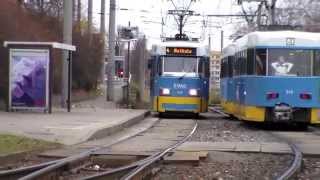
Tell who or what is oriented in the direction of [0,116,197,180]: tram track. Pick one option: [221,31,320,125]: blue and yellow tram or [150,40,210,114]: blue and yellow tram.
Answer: [150,40,210,114]: blue and yellow tram

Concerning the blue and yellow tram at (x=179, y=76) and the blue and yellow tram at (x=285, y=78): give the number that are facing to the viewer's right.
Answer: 0

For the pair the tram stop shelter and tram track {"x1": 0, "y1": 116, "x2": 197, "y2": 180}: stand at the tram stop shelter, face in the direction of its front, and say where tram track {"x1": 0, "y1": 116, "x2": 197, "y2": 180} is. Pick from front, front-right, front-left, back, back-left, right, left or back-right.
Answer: right

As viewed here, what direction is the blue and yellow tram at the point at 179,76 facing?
toward the camera

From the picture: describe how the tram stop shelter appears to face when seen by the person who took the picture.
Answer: facing to the right of the viewer

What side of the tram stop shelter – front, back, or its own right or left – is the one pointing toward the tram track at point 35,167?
right

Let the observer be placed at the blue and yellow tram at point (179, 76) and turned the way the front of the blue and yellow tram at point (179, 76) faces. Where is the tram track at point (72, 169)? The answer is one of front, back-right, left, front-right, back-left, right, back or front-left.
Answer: front

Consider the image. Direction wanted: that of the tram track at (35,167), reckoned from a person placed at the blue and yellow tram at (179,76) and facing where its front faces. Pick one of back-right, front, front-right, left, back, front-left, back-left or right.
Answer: front
